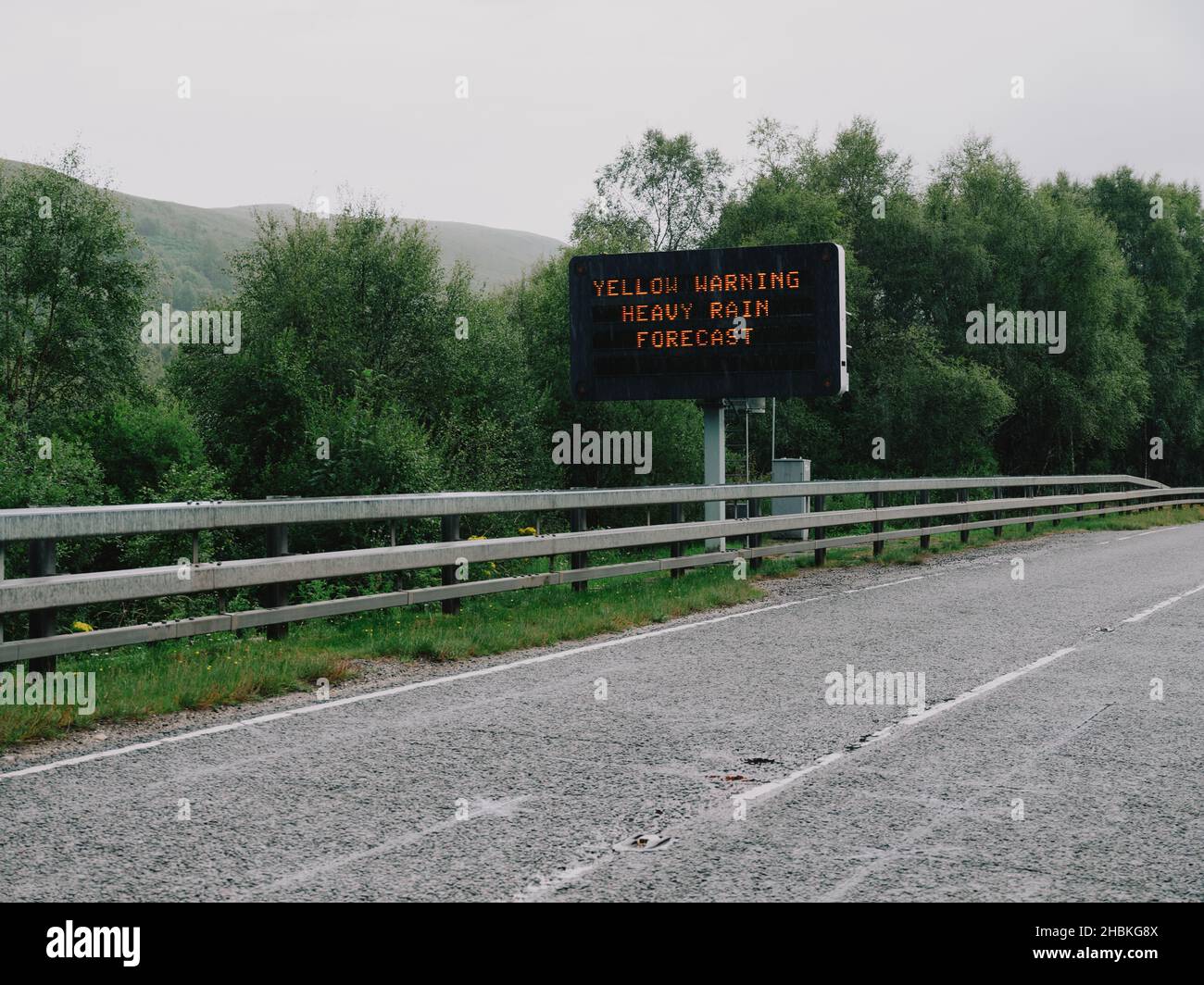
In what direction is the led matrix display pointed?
toward the camera

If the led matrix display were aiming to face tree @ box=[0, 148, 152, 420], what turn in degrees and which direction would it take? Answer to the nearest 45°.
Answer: approximately 135° to its right
